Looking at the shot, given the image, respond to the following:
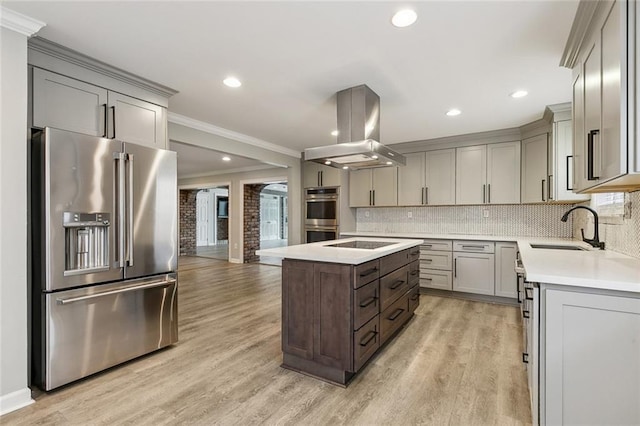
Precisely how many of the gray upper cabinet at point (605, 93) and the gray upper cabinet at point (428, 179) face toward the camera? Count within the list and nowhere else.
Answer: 1

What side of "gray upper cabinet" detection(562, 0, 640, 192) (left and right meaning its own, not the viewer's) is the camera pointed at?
left

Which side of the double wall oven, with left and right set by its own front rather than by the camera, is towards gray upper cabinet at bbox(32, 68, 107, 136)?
front

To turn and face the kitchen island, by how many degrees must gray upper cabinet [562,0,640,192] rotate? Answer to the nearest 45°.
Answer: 0° — it already faces it

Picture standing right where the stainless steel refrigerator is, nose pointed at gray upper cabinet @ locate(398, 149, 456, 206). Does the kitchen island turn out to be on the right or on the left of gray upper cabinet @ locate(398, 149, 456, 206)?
right

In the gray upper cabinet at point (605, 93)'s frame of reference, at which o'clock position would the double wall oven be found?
The double wall oven is roughly at 1 o'clock from the gray upper cabinet.

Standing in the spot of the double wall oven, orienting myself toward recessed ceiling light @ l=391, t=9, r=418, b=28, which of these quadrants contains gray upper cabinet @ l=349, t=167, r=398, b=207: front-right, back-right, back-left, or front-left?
front-left

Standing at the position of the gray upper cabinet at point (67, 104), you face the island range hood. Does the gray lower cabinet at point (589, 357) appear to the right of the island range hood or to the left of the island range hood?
right

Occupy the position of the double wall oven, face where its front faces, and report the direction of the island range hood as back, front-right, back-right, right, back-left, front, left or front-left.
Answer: front-left

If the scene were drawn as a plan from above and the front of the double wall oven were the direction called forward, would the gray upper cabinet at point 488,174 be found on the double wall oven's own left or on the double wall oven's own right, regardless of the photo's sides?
on the double wall oven's own left

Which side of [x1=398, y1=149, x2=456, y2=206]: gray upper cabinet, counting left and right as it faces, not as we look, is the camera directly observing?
front

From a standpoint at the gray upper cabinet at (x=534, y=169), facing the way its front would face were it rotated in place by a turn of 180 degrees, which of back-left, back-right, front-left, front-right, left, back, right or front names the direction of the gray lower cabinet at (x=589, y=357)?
back-right

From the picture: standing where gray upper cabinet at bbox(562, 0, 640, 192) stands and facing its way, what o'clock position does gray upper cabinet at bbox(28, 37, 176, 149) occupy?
gray upper cabinet at bbox(28, 37, 176, 149) is roughly at 11 o'clock from gray upper cabinet at bbox(562, 0, 640, 192).

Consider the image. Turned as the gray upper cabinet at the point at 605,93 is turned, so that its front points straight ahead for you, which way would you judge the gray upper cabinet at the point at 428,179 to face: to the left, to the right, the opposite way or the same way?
to the left

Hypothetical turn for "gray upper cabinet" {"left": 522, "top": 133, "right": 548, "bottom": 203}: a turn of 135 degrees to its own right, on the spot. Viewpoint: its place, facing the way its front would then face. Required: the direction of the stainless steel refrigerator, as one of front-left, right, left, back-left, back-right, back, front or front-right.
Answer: back-left

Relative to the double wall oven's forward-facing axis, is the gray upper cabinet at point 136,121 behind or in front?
in front
